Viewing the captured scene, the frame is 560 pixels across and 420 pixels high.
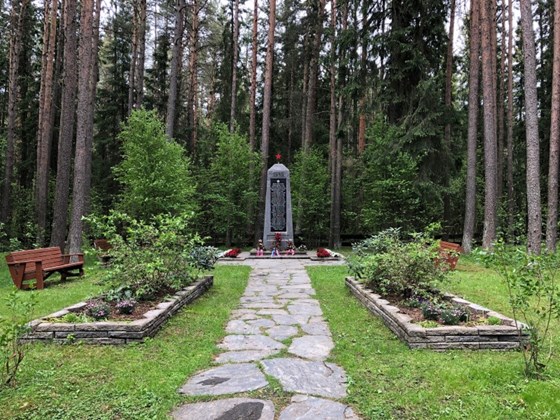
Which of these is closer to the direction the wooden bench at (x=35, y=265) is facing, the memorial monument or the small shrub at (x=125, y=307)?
the small shrub

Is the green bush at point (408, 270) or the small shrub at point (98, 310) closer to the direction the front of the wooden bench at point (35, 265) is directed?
the green bush

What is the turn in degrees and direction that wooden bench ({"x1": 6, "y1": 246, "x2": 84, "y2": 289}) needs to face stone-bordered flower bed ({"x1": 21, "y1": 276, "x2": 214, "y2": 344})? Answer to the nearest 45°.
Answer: approximately 45° to its right

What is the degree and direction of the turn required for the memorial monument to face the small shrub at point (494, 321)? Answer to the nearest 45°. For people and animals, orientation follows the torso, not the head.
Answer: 0° — it already faces it

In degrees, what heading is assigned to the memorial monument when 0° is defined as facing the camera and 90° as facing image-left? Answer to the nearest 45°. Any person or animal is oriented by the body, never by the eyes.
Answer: approximately 0°

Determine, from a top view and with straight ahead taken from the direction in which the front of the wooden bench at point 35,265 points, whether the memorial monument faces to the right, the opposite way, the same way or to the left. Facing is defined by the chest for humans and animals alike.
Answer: to the right

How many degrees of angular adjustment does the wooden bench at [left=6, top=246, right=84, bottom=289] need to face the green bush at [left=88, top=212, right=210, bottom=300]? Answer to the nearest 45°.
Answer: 0° — it already faces it

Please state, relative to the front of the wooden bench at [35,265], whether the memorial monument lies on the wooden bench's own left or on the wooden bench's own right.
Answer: on the wooden bench's own left

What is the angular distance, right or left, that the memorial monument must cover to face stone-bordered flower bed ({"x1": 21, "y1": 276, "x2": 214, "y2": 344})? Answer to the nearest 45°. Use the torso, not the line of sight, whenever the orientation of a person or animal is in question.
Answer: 0° — it already faces it
